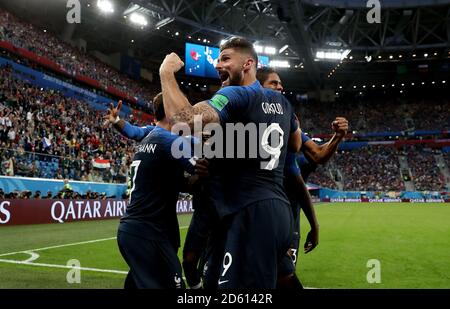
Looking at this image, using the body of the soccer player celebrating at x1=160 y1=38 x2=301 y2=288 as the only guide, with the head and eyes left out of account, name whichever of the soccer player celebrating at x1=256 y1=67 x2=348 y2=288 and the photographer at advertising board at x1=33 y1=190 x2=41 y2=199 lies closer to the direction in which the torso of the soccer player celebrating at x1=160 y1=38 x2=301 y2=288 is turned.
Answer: the photographer at advertising board

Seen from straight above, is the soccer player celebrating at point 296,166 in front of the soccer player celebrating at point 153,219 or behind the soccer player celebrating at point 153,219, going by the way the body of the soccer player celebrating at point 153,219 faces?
in front

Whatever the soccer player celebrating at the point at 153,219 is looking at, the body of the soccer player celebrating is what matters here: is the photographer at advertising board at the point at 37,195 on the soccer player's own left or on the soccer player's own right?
on the soccer player's own left

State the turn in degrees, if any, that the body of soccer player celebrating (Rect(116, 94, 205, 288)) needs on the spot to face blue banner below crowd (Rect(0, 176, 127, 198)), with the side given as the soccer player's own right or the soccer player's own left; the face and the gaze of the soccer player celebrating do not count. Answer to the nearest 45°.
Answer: approximately 45° to the soccer player's own left

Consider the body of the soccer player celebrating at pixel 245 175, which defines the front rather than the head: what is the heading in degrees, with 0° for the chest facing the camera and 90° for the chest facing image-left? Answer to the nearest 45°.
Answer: approximately 135°

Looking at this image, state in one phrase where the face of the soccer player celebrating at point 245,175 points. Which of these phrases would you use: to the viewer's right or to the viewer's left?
to the viewer's left

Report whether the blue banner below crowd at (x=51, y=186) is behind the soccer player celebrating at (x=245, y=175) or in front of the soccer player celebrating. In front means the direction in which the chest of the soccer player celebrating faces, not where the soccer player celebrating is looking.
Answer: in front

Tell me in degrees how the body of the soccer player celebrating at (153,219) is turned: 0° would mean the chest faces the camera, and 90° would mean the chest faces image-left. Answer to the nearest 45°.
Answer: approximately 225°

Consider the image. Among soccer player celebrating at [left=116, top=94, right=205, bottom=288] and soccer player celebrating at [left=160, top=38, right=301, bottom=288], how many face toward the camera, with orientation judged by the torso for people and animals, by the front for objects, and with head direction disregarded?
0

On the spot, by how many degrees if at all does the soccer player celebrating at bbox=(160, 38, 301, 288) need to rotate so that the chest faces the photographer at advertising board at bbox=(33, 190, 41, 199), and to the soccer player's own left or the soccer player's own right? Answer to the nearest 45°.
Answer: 0° — they already face them

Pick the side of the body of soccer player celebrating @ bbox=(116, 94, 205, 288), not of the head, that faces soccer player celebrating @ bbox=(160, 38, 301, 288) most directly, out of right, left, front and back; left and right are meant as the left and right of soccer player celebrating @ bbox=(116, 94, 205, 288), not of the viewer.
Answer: right

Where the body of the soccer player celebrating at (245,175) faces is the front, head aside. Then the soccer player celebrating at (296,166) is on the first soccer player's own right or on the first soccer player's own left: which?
on the first soccer player's own right

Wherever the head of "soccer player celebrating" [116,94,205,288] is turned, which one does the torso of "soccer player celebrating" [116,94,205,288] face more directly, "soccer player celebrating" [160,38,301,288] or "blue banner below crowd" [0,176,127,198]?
the blue banner below crowd
